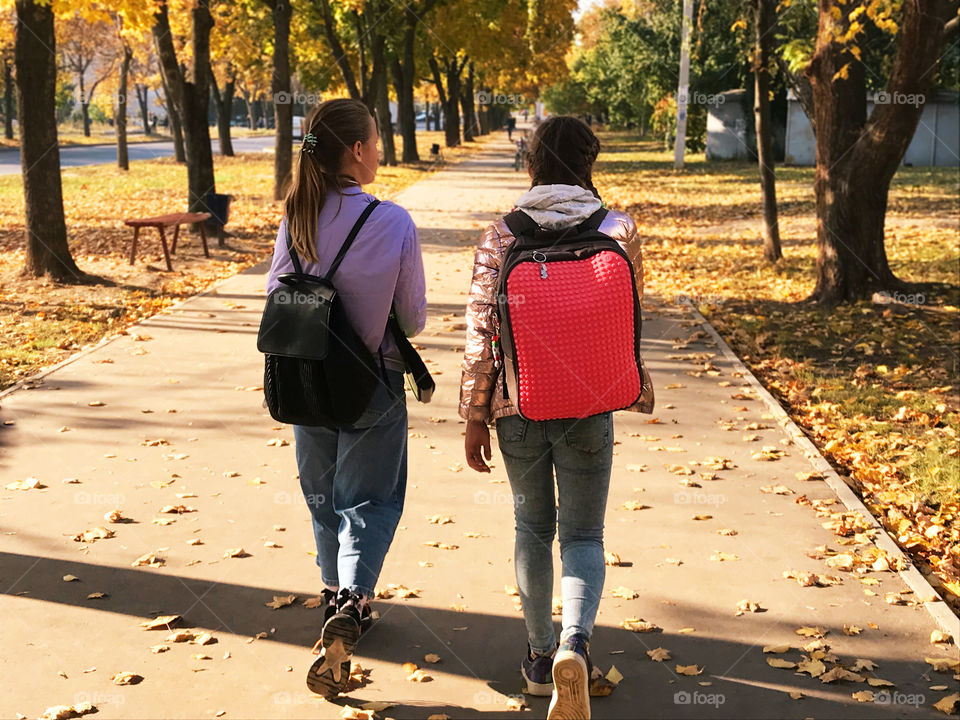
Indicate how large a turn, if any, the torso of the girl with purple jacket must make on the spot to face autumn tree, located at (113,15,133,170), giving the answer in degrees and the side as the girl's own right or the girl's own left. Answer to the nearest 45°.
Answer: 0° — they already face it

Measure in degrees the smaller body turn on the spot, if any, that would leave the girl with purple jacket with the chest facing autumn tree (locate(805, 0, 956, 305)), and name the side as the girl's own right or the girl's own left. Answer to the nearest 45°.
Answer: approximately 45° to the girl's own right

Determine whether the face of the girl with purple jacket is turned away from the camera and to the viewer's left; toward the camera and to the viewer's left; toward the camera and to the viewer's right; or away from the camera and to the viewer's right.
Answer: away from the camera and to the viewer's right

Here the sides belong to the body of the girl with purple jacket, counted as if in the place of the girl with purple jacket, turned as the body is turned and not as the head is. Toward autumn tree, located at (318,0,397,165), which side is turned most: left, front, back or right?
front

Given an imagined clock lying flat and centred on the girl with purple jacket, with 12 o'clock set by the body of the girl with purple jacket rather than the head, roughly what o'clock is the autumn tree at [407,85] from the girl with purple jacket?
The autumn tree is roughly at 12 o'clock from the girl with purple jacket.

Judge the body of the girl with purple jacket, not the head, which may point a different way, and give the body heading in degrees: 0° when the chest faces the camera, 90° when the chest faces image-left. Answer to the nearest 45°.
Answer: approximately 180°
